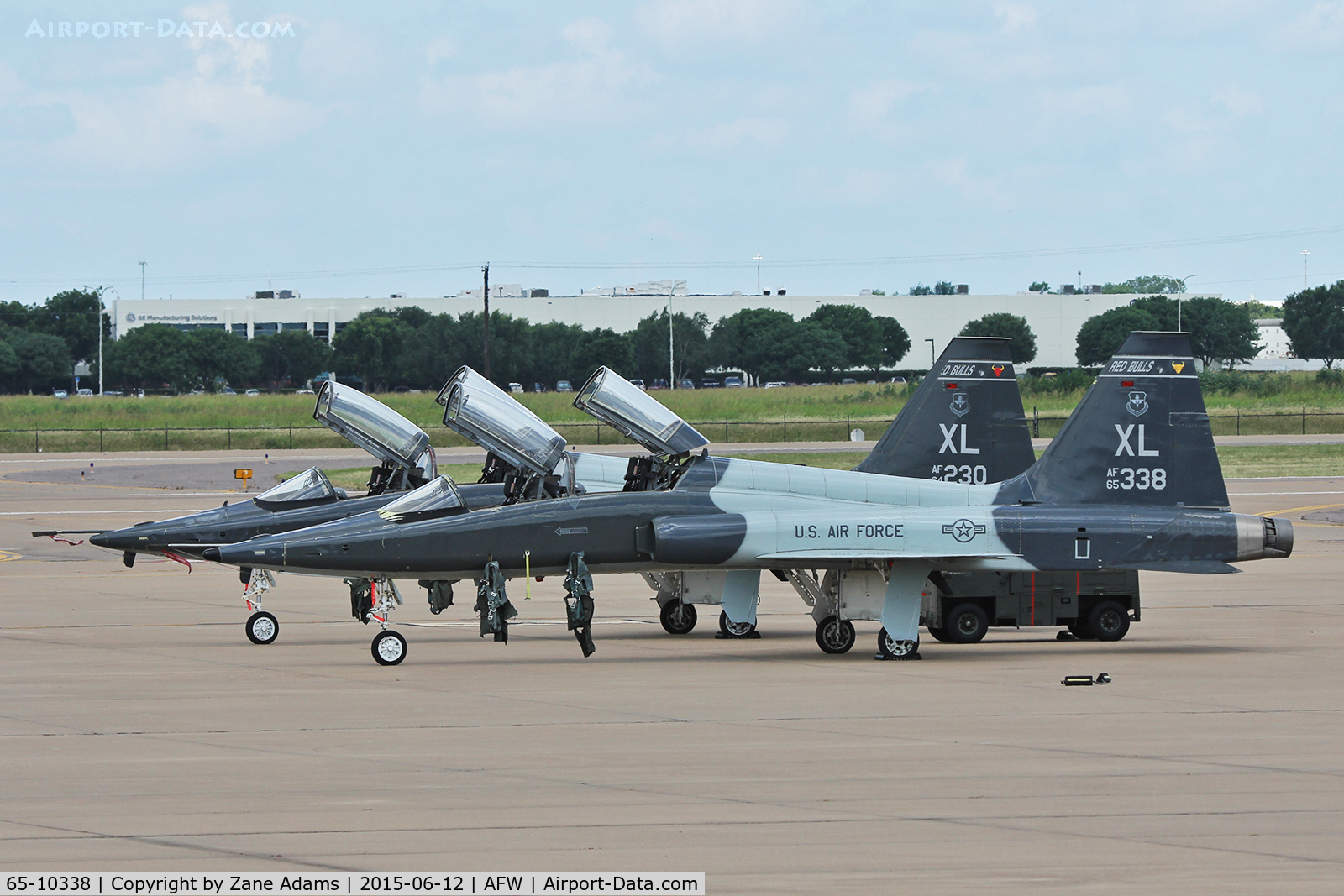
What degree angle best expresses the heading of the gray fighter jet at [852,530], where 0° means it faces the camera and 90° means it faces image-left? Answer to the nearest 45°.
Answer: approximately 90°
